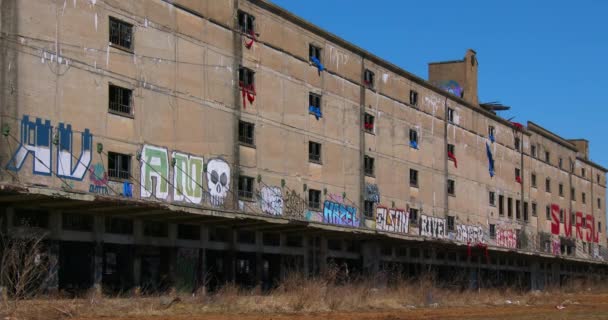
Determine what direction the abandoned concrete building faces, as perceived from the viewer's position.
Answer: facing the viewer and to the right of the viewer
